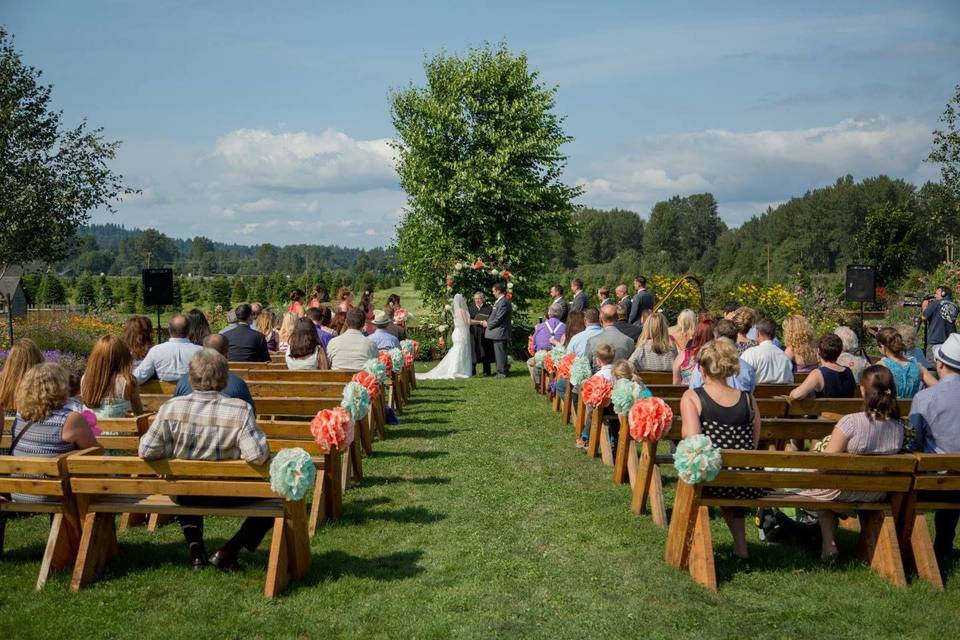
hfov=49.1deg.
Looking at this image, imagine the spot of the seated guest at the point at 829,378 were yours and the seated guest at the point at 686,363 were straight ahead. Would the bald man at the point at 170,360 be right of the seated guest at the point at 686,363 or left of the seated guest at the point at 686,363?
left

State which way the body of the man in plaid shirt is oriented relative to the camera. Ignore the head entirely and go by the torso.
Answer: away from the camera

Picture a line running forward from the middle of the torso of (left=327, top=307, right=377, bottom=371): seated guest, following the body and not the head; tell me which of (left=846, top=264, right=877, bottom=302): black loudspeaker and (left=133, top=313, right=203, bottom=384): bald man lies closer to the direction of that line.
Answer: the black loudspeaker

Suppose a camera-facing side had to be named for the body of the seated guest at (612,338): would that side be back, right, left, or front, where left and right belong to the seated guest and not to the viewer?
back

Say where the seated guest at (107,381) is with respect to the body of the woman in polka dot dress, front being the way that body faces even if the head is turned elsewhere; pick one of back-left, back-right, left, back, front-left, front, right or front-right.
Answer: left

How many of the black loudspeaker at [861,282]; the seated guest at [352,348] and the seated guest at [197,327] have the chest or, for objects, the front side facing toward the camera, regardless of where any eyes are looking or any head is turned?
1

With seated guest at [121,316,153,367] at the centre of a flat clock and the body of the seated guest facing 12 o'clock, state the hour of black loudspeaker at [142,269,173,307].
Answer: The black loudspeaker is roughly at 12 o'clock from the seated guest.

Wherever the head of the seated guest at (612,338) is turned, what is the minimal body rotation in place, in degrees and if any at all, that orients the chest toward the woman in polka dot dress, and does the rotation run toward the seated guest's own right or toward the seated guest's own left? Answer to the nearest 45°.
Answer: approximately 180°

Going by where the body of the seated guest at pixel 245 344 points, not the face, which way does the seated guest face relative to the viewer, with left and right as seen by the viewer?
facing away from the viewer

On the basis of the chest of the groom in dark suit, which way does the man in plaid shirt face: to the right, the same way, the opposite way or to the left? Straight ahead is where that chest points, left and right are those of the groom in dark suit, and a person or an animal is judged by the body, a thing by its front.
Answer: to the right

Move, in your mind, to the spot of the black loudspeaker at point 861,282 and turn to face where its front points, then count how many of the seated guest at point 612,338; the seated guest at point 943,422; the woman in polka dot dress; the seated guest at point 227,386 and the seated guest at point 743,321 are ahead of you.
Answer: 5

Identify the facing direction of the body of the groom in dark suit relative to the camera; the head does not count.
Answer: to the viewer's left

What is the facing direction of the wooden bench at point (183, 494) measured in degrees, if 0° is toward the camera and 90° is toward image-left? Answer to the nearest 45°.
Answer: approximately 180°

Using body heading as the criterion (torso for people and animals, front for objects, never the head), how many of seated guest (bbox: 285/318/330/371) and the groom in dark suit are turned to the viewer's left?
1

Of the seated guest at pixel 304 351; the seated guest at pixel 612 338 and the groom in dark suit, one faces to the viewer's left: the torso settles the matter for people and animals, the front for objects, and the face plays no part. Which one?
the groom in dark suit

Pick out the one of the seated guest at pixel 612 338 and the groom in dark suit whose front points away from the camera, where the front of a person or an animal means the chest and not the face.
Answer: the seated guest

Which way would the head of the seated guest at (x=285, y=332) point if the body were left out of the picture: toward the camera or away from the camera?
away from the camera

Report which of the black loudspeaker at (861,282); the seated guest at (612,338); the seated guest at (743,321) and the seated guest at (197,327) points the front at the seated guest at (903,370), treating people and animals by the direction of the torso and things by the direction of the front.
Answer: the black loudspeaker
